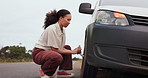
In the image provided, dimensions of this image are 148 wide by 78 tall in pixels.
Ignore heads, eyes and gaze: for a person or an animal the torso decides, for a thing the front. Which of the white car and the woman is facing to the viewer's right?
the woman

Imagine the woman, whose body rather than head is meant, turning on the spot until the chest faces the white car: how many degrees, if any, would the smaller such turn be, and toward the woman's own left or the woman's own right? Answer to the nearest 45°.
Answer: approximately 45° to the woman's own right

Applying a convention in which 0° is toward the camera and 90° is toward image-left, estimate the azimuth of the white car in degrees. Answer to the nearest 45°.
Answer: approximately 0°

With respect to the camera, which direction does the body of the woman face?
to the viewer's right

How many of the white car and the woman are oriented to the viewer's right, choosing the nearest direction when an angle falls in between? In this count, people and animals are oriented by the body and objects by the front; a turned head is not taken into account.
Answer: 1
